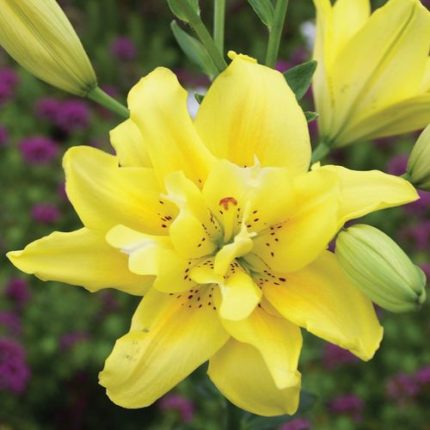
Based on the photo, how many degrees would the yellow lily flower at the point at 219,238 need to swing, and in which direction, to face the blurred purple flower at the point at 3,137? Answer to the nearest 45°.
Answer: approximately 180°

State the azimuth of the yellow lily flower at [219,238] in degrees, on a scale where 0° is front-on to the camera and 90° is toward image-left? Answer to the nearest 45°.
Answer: approximately 0°

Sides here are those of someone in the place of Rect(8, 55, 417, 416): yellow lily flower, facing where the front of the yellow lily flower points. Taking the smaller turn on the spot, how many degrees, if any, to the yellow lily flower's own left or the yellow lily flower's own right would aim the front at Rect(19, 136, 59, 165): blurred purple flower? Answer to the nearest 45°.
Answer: approximately 180°

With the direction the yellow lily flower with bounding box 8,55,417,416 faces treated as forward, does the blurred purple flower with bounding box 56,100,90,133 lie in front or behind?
behind

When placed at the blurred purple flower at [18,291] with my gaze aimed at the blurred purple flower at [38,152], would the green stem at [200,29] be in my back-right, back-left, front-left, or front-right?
back-right

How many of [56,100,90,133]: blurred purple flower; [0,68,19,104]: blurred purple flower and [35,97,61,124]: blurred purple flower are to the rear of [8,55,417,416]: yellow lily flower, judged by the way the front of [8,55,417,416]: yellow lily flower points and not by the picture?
3

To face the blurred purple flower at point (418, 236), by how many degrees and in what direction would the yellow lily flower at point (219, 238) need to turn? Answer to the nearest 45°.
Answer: approximately 135° to its left
